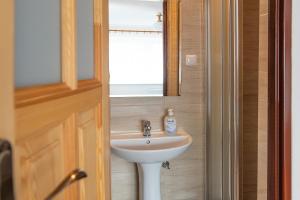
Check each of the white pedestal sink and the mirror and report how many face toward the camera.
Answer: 2

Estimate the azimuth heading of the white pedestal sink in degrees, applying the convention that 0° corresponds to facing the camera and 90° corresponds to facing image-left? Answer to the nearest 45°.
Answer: approximately 0°

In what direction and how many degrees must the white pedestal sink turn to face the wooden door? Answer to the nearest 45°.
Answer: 0° — it already faces it
